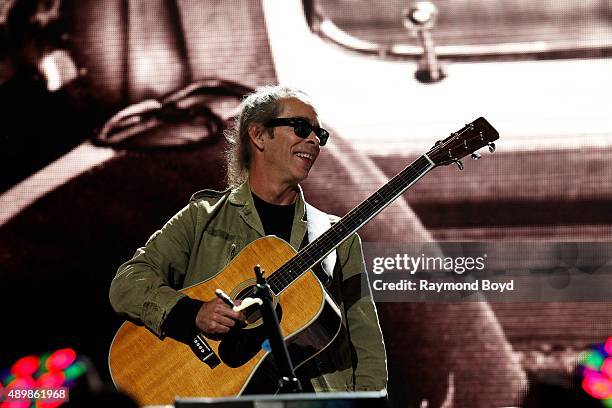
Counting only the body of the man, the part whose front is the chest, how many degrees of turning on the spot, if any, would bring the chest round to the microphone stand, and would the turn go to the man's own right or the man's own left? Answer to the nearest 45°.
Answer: approximately 45° to the man's own right

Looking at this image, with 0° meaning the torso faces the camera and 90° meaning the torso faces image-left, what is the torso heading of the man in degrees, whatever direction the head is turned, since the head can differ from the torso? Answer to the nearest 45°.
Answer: approximately 315°
